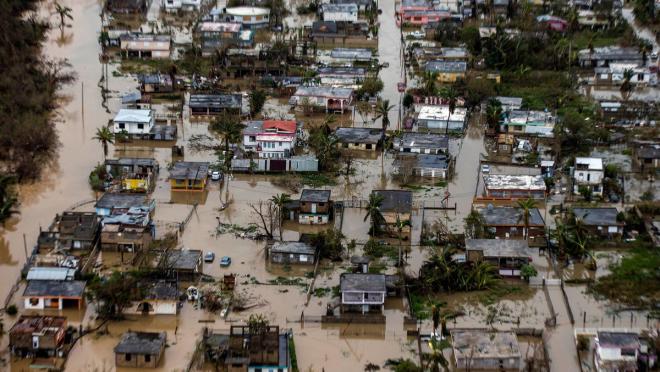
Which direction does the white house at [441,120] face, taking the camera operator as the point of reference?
facing the viewer

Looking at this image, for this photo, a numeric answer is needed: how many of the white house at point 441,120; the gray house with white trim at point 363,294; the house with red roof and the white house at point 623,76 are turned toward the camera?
4

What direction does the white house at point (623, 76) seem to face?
toward the camera

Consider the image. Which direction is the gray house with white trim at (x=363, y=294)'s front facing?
toward the camera

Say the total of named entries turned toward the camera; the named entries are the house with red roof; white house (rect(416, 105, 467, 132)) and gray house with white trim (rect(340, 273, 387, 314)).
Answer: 3

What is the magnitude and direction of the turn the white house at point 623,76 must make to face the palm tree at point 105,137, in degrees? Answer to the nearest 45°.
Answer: approximately 45° to its right

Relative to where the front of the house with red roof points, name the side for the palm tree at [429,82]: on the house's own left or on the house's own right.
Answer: on the house's own left

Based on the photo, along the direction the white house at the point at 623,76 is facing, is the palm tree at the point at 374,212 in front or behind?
in front
